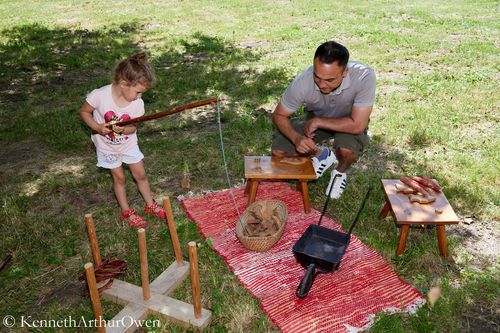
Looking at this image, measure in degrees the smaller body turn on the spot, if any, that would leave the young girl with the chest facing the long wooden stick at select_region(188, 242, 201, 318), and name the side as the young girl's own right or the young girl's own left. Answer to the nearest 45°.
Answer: approximately 45° to the young girl's own right

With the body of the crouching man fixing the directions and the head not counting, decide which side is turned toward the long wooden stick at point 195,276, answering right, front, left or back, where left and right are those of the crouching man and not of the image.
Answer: front

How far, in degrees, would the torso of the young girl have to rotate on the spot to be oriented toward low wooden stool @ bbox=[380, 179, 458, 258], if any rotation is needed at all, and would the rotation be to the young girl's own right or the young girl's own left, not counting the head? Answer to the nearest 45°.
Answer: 0° — they already face it

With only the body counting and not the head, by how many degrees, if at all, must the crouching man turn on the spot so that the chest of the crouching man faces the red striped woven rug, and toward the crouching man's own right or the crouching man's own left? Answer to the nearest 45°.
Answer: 0° — they already face it

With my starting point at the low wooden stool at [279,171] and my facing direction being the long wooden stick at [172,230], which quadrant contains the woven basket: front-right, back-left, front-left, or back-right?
front-left

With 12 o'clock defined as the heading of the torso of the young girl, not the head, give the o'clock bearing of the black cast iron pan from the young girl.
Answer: The black cast iron pan is roughly at 12 o'clock from the young girl.

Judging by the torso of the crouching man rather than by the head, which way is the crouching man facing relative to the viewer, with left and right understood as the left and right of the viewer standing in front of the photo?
facing the viewer

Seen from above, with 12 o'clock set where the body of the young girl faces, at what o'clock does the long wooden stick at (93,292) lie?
The long wooden stick is roughly at 2 o'clock from the young girl.

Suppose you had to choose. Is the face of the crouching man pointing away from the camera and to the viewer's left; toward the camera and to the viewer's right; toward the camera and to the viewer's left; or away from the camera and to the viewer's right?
toward the camera and to the viewer's left

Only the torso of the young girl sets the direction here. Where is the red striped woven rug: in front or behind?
in front

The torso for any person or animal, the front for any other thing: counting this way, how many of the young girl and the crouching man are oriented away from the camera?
0

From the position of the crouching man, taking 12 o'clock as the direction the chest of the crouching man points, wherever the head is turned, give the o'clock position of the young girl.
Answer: The young girl is roughly at 2 o'clock from the crouching man.

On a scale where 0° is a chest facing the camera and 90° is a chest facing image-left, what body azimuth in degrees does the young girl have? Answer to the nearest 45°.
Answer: approximately 315°

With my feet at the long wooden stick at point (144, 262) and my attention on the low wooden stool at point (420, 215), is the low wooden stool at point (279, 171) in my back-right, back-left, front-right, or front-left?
front-left

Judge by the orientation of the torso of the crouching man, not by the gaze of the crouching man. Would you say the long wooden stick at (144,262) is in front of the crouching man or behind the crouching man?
in front
